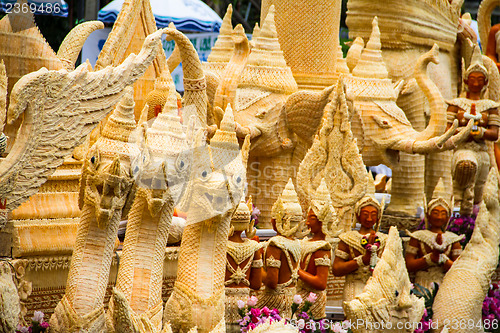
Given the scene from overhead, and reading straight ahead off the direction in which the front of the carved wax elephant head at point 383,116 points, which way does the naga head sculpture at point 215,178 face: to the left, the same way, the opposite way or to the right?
to the right

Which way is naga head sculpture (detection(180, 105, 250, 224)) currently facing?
toward the camera

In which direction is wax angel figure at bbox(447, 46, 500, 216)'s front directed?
toward the camera

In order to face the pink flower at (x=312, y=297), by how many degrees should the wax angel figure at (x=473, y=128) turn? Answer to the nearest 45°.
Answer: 0° — it already faces it

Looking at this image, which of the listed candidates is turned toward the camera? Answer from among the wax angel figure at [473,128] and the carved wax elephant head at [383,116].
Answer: the wax angel figure

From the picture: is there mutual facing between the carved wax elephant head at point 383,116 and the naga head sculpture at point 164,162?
no

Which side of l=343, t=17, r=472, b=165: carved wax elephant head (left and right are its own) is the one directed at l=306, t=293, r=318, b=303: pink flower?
right

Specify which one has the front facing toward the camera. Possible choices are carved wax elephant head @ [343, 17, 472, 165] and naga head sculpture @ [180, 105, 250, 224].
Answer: the naga head sculpture

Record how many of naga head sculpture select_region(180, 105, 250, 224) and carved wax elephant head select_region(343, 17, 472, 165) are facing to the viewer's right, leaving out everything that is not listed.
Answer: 1

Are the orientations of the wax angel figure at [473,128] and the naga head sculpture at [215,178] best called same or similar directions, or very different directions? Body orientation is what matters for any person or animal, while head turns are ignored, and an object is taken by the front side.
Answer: same or similar directions

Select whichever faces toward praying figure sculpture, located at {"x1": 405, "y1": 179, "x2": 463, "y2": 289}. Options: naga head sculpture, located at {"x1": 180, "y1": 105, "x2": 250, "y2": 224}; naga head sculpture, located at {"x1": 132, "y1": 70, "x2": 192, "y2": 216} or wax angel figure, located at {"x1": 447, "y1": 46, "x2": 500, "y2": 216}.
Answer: the wax angel figure

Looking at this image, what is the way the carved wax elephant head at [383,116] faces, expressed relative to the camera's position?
facing to the right of the viewer
